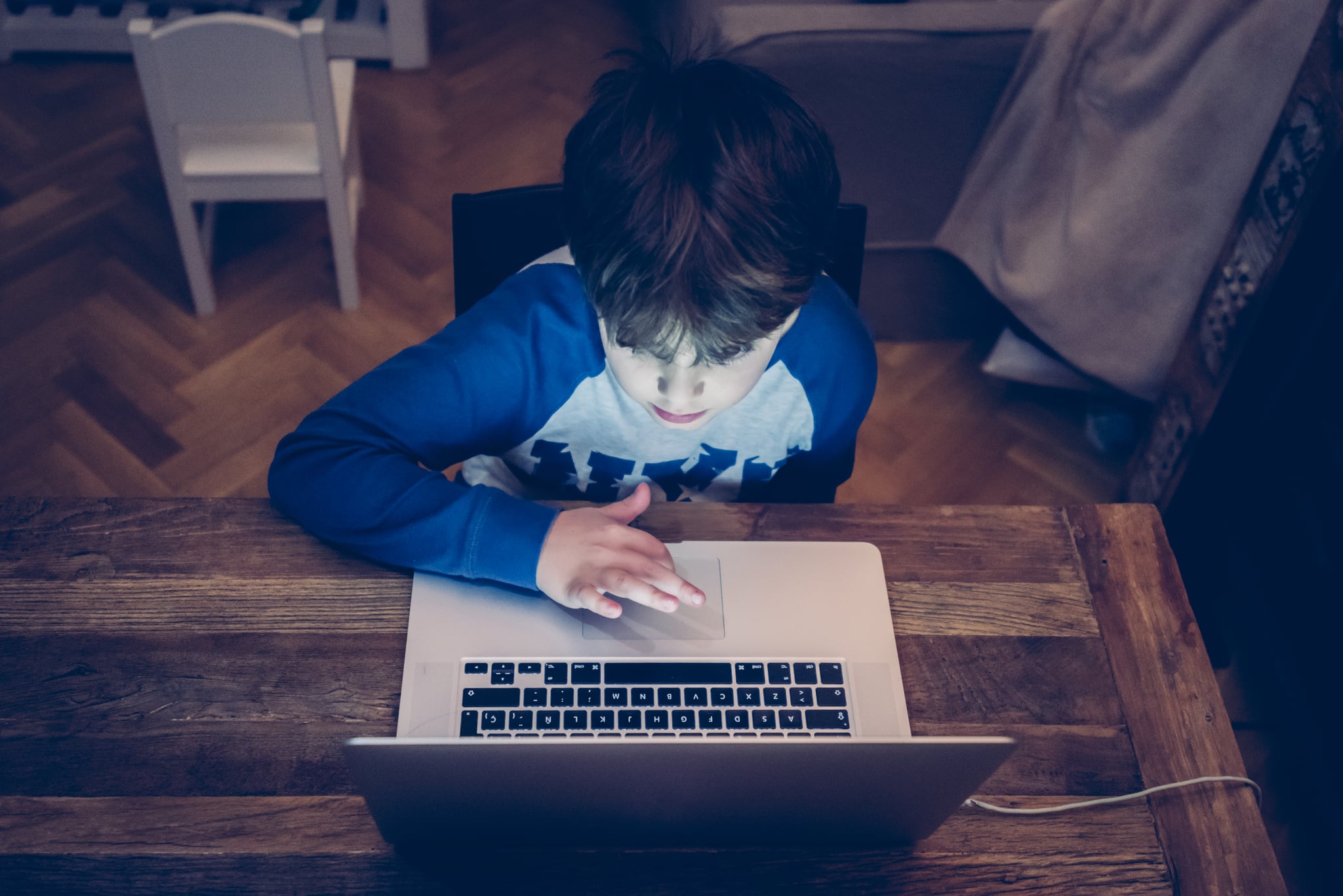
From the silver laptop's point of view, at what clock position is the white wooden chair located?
The white wooden chair is roughly at 11 o'clock from the silver laptop.

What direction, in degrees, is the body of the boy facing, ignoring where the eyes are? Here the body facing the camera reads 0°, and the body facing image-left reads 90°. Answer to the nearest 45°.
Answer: approximately 0°

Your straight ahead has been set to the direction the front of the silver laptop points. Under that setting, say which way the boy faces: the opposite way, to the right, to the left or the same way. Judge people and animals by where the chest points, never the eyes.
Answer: the opposite way

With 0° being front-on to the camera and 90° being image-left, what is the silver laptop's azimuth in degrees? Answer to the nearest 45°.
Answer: approximately 180°

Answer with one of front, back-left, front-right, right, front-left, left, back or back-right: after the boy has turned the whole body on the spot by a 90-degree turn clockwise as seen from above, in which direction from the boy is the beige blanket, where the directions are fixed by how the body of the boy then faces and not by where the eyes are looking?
back-right
